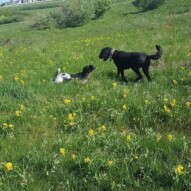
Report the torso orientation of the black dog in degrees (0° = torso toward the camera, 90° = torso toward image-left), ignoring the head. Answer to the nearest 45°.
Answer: approximately 90°

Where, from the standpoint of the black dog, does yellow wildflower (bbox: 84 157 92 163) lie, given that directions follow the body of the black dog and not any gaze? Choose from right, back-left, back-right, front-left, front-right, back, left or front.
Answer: left

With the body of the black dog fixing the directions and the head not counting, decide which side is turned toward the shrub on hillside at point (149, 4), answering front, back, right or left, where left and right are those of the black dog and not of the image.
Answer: right

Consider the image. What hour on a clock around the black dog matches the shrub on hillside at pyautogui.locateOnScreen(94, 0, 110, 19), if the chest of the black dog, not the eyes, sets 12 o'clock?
The shrub on hillside is roughly at 3 o'clock from the black dog.

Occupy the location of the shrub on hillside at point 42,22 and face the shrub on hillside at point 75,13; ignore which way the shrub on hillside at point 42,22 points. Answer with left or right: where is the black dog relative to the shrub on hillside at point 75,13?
right
